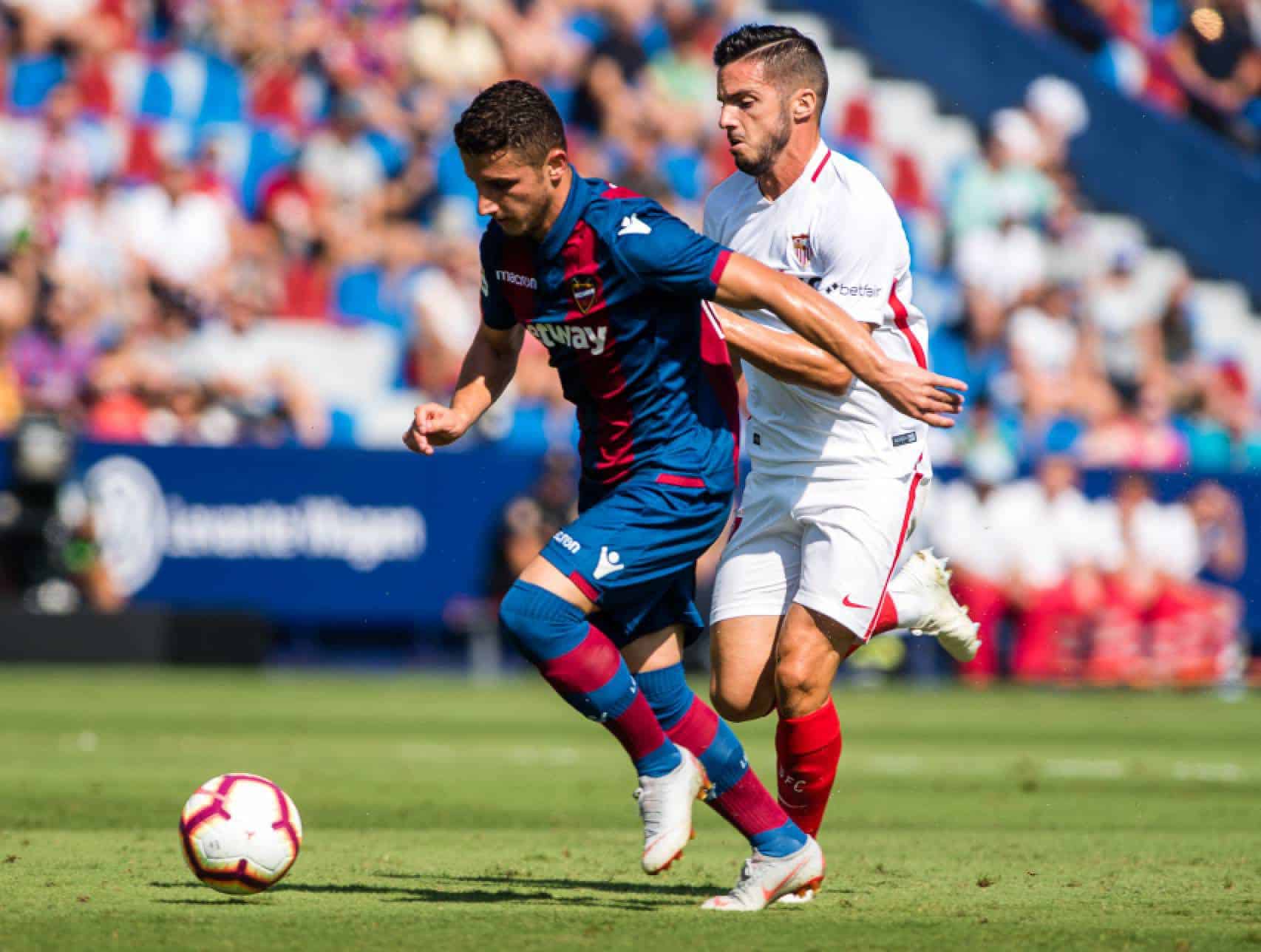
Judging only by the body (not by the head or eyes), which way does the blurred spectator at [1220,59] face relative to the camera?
toward the camera

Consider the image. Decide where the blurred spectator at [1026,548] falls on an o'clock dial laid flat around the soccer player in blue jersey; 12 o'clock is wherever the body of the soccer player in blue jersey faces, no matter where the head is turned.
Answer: The blurred spectator is roughly at 5 o'clock from the soccer player in blue jersey.

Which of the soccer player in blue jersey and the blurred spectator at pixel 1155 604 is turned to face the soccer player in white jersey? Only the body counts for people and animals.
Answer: the blurred spectator

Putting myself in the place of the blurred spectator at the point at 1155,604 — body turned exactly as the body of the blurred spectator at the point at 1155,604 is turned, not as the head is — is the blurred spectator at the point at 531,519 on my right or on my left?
on my right

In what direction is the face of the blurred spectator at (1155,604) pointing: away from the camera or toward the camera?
toward the camera

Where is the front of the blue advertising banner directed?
toward the camera

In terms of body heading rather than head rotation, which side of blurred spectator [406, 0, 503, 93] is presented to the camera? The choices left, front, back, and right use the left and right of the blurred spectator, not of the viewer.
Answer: front

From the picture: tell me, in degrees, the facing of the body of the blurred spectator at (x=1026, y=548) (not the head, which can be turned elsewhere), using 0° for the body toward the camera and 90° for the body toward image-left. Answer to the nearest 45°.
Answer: approximately 0°

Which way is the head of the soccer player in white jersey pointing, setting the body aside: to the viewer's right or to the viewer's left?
to the viewer's left

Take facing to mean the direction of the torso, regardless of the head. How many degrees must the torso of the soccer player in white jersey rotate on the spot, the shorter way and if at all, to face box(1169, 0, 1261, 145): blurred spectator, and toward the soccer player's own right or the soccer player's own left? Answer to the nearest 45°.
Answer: approximately 135° to the soccer player's own right

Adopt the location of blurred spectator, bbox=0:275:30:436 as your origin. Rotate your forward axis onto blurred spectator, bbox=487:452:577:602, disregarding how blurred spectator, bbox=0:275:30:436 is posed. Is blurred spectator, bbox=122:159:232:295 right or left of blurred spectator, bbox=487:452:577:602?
left

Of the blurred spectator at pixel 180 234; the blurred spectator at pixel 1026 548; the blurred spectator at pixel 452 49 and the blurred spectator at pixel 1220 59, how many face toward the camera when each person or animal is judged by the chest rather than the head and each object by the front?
4

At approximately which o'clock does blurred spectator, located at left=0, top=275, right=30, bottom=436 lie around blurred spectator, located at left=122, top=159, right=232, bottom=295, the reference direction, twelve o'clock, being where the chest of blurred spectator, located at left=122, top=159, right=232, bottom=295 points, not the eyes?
blurred spectator, located at left=0, top=275, right=30, bottom=436 is roughly at 2 o'clock from blurred spectator, located at left=122, top=159, right=232, bottom=295.

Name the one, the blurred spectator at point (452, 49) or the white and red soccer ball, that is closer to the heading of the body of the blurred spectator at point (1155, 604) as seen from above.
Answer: the white and red soccer ball

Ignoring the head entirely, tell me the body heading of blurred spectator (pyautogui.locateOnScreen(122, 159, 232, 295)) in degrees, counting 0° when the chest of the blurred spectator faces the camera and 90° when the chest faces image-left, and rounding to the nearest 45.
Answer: approximately 0°

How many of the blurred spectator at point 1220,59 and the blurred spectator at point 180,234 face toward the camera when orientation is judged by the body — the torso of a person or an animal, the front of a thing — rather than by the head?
2

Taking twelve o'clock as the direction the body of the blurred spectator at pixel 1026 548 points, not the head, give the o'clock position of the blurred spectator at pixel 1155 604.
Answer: the blurred spectator at pixel 1155 604 is roughly at 8 o'clock from the blurred spectator at pixel 1026 548.

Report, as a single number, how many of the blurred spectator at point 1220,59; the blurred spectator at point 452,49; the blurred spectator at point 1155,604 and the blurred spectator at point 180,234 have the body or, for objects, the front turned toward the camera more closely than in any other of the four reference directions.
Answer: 4

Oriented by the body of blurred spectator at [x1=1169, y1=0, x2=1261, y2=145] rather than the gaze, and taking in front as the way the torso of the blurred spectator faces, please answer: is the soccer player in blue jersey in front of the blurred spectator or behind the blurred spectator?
in front
